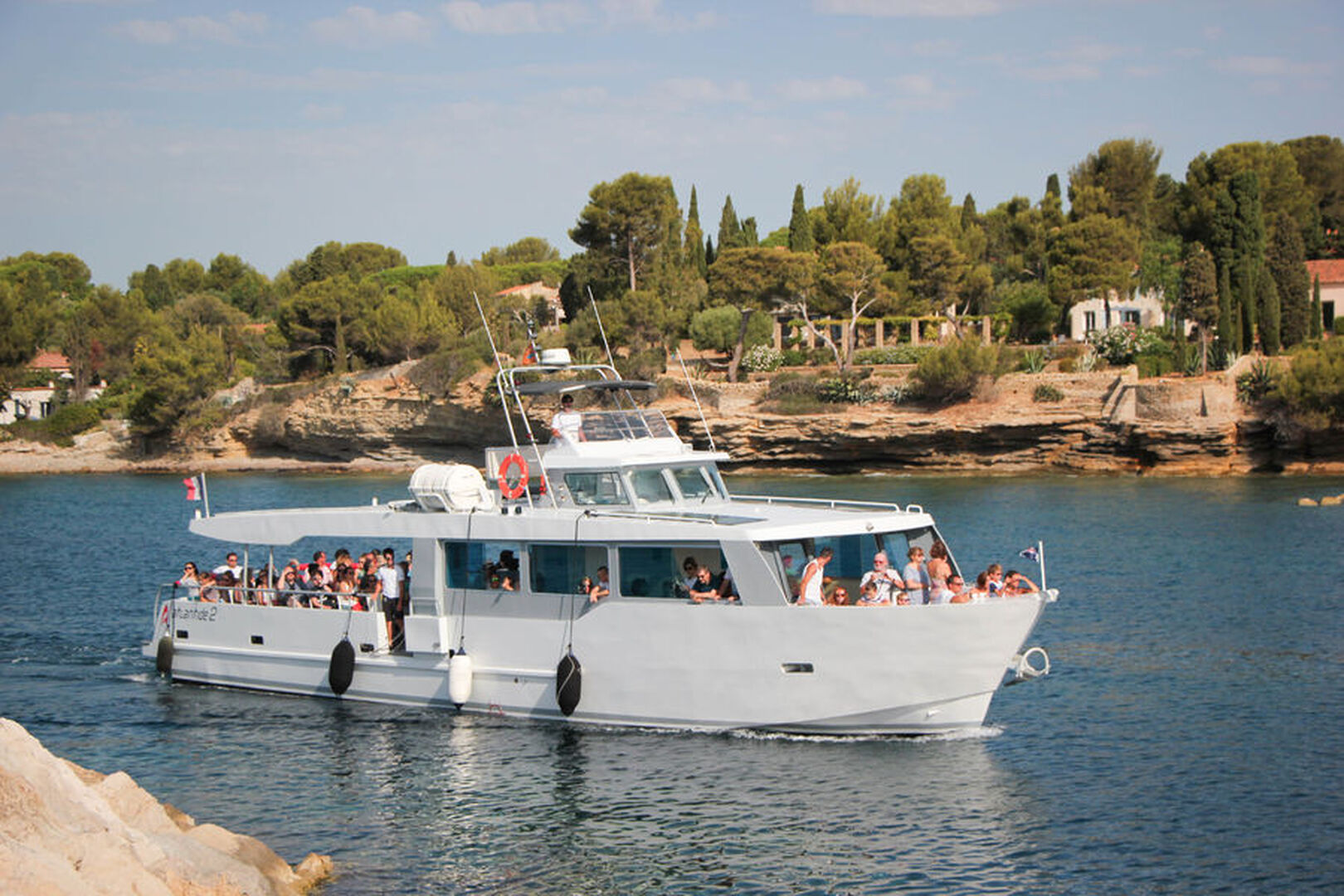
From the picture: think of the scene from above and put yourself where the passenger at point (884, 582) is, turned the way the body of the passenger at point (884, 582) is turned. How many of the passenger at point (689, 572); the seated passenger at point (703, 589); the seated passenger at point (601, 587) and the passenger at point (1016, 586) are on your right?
3

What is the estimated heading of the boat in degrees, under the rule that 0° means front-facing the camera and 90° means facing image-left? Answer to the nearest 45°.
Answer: approximately 315°

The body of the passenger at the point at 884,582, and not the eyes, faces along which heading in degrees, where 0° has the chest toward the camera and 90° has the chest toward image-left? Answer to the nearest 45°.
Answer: approximately 0°

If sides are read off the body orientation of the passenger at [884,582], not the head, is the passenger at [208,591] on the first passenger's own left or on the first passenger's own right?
on the first passenger's own right

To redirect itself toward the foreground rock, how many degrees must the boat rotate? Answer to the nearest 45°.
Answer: approximately 90° to its right

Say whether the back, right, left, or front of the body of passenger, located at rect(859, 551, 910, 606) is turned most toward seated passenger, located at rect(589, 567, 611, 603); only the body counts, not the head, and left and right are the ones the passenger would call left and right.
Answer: right
